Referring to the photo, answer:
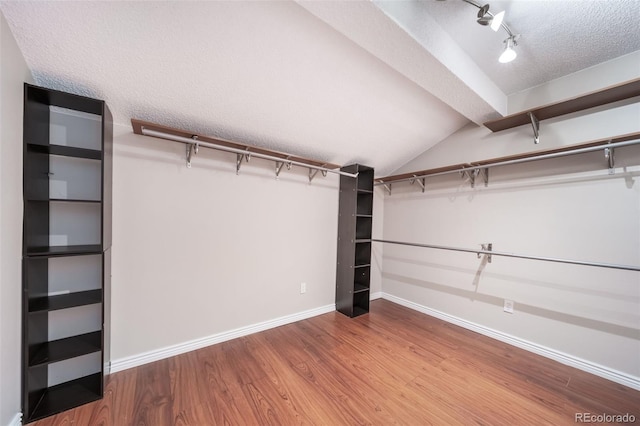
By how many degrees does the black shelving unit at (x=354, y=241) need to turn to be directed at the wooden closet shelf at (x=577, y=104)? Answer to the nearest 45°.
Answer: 0° — it already faces it

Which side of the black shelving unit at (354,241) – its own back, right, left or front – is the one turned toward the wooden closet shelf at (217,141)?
right

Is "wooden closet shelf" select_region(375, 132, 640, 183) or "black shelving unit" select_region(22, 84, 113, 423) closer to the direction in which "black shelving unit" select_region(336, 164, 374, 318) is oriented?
the wooden closet shelf

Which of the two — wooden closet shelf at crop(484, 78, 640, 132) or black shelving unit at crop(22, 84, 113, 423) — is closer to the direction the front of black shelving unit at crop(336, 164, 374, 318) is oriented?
the wooden closet shelf

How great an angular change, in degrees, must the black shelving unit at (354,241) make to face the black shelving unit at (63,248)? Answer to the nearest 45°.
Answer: approximately 90° to its right

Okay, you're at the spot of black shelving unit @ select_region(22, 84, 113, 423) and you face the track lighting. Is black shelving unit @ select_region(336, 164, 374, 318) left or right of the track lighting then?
left

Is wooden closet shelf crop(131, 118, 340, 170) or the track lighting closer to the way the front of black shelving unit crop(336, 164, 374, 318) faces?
the track lighting

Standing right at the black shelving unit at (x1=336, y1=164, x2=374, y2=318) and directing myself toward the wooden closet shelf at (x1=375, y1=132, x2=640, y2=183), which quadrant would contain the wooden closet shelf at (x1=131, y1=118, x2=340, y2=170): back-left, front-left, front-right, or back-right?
back-right

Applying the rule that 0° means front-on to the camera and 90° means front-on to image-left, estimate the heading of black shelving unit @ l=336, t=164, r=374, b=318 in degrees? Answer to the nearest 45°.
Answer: approximately 315°

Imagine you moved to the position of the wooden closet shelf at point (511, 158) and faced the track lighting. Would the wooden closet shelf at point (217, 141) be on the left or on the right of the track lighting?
right
